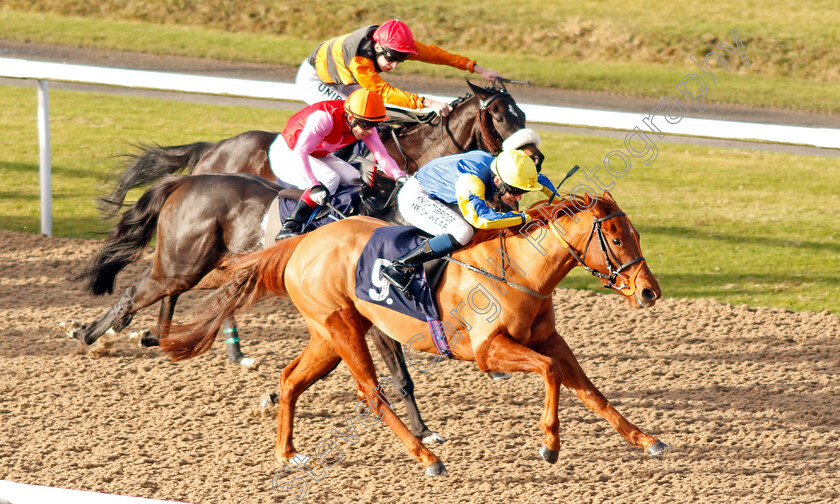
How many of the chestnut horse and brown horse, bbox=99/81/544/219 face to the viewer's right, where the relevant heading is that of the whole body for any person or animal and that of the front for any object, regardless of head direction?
2

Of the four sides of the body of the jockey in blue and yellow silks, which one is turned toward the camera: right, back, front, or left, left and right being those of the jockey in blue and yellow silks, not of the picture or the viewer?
right

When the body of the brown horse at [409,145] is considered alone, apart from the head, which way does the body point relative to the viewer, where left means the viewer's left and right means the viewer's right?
facing to the right of the viewer

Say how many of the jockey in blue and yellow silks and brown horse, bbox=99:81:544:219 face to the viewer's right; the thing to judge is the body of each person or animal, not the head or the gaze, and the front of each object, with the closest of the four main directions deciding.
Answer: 2

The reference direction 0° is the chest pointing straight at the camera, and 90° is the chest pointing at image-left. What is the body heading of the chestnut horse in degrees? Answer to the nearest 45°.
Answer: approximately 270°

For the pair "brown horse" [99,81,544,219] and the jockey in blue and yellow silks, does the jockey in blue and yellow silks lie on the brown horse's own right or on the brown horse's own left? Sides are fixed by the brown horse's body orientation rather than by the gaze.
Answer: on the brown horse's own right

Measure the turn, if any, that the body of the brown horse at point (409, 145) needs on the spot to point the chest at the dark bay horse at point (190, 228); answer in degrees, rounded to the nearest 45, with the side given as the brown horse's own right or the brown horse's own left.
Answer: approximately 135° to the brown horse's own right

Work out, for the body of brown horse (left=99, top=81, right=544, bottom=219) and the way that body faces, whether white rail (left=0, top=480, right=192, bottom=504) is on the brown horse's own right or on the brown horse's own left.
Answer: on the brown horse's own right

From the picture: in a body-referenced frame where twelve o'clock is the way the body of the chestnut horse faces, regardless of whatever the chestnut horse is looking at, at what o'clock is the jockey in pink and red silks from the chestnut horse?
The jockey in pink and red silks is roughly at 8 o'clock from the chestnut horse.

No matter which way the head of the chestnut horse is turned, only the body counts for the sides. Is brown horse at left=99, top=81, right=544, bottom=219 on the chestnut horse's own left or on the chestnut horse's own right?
on the chestnut horse's own left

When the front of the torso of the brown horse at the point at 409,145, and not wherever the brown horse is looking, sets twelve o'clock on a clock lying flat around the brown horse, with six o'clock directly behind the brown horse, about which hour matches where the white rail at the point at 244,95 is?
The white rail is roughly at 8 o'clock from the brown horse.
